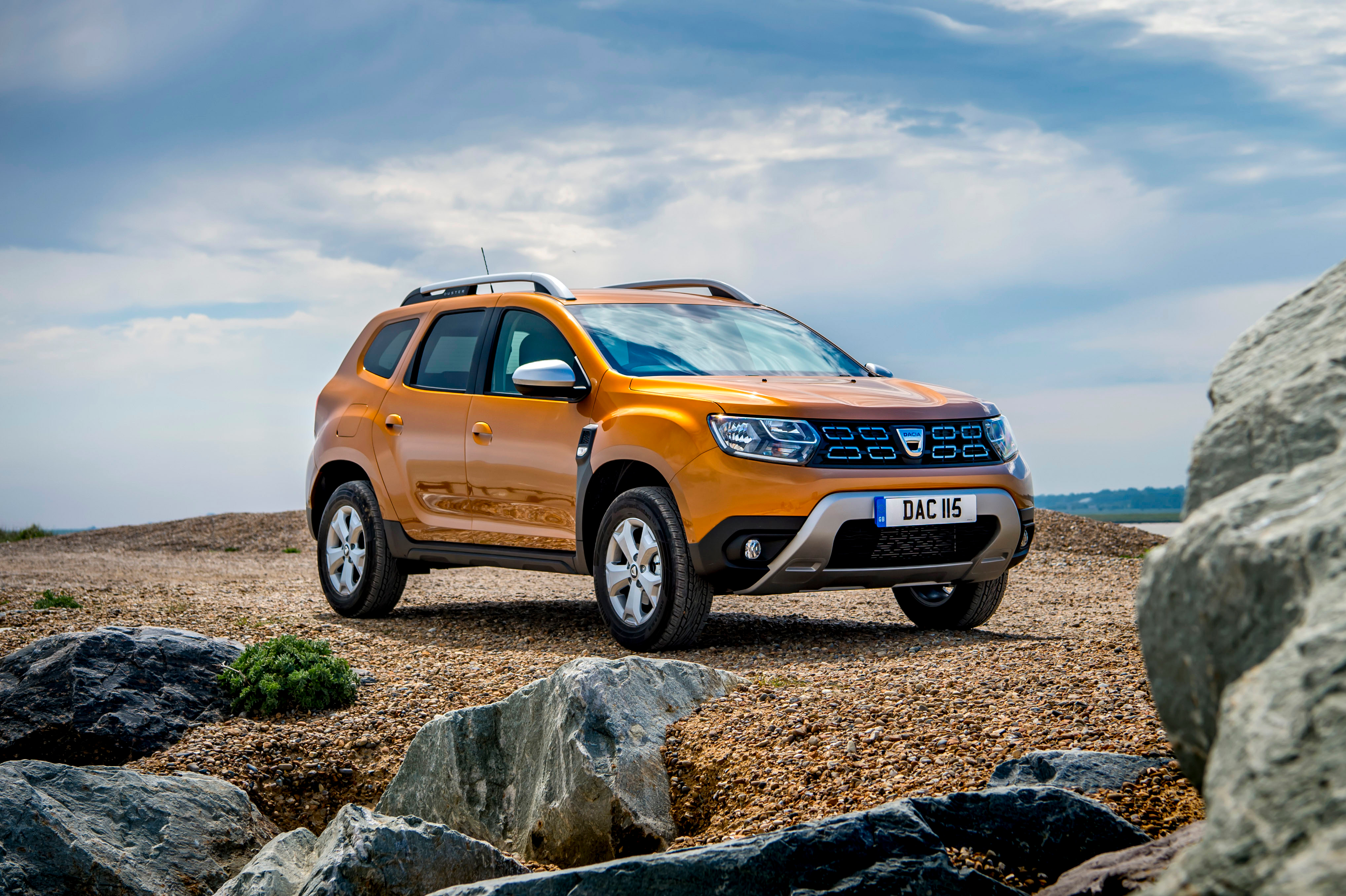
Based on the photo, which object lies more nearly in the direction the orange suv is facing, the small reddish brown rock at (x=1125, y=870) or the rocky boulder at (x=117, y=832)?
the small reddish brown rock

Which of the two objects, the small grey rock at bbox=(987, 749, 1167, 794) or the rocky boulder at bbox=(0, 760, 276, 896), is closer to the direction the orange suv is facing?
the small grey rock

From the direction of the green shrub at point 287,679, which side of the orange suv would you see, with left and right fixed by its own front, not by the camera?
right

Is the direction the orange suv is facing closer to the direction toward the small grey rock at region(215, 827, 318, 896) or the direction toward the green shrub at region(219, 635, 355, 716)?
the small grey rock

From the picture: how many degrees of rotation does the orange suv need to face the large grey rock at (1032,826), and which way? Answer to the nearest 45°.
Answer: approximately 45° to its right

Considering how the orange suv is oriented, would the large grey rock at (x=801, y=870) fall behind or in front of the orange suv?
in front

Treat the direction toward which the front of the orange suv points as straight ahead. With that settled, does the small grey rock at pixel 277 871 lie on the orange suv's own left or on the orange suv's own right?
on the orange suv's own right

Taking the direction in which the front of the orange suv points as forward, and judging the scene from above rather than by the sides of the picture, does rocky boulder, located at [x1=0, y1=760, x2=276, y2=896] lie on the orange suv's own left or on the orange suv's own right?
on the orange suv's own right

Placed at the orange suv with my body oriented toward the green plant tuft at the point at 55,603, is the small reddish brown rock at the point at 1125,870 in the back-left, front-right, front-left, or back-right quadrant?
back-left

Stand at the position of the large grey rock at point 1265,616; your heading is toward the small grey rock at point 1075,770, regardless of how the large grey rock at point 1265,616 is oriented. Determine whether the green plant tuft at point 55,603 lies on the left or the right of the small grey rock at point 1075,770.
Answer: left
